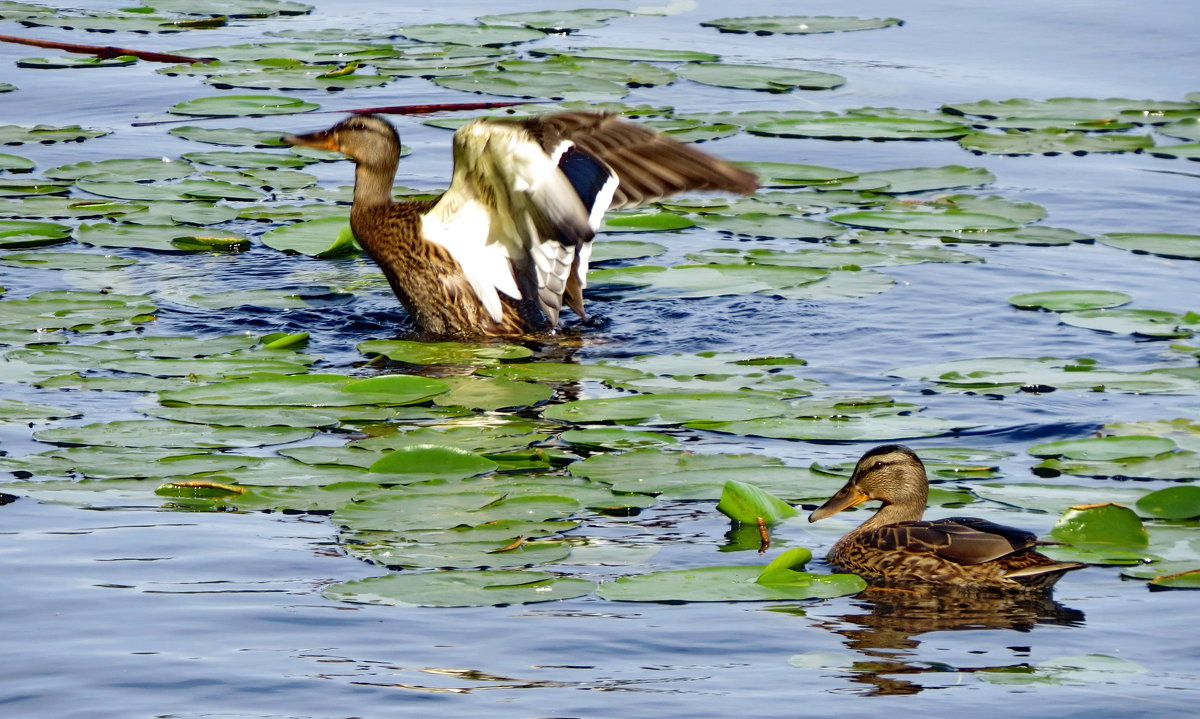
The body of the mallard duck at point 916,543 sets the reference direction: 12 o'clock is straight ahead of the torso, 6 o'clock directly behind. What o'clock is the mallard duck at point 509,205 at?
the mallard duck at point 509,205 is roughly at 2 o'clock from the mallard duck at point 916,543.

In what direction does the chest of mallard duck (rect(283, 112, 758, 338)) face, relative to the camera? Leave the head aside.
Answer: to the viewer's left

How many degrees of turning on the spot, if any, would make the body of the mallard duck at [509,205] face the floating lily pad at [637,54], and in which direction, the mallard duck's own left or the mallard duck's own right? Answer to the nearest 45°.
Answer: approximately 90° to the mallard duck's own right

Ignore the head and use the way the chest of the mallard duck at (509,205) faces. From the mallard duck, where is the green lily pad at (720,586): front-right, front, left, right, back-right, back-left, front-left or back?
left

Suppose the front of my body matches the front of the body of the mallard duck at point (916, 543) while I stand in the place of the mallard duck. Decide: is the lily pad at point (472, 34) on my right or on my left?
on my right

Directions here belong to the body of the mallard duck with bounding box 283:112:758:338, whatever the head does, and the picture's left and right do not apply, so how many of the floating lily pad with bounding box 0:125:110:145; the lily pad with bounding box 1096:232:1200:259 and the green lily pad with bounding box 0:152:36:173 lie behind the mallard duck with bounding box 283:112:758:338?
1

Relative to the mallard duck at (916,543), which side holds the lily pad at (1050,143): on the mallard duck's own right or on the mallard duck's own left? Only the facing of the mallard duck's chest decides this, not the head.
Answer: on the mallard duck's own right

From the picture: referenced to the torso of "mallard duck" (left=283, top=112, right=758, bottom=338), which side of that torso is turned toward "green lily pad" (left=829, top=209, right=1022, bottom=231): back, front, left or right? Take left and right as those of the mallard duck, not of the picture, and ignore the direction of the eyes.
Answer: back

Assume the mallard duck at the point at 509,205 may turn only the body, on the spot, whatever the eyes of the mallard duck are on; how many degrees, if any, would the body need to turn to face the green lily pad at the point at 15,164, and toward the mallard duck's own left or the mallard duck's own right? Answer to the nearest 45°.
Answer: approximately 45° to the mallard duck's own right

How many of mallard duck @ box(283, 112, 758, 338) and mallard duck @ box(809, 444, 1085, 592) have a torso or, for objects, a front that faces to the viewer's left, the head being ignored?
2

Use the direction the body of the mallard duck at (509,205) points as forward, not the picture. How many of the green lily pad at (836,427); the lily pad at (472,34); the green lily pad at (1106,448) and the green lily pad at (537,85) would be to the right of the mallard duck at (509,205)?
2

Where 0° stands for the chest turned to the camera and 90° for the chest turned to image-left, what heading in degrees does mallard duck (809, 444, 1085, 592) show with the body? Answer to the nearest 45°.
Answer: approximately 90°

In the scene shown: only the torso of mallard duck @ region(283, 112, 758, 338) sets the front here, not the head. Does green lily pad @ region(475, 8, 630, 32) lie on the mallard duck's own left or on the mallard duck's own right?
on the mallard duck's own right

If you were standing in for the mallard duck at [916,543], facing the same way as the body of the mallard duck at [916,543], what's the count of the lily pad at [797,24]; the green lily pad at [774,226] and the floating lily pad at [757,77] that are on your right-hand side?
3
